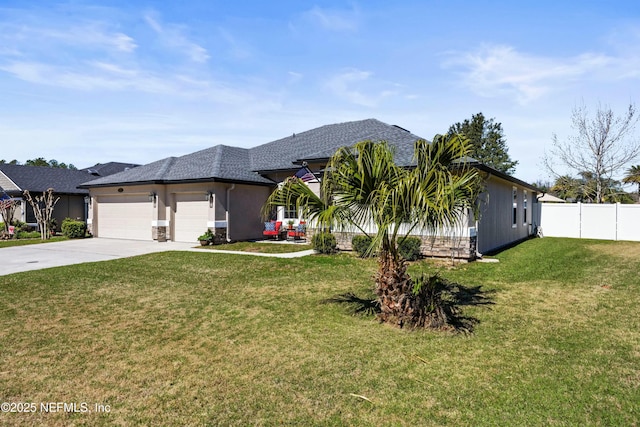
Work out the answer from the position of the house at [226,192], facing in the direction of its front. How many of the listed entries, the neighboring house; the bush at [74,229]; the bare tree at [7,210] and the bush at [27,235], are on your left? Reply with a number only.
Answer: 0

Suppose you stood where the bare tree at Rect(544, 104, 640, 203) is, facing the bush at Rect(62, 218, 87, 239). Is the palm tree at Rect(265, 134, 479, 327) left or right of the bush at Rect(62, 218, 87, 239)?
left

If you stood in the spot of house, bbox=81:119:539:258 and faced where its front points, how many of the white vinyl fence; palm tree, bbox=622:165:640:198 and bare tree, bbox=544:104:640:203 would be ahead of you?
0

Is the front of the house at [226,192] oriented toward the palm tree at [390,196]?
no

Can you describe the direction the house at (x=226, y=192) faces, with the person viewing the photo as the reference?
facing the viewer and to the left of the viewer

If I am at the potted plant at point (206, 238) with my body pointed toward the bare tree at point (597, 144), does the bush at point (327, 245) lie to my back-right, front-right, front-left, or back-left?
front-right

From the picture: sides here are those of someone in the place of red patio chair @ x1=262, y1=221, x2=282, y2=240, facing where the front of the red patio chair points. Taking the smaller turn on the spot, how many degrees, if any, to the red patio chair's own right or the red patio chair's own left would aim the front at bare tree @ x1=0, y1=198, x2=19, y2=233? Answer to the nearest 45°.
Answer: approximately 90° to the red patio chair's own right

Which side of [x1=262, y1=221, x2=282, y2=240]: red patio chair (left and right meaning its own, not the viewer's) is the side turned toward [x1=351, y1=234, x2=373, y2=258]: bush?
left

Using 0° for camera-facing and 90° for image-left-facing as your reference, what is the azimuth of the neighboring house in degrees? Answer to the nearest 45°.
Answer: approximately 45°

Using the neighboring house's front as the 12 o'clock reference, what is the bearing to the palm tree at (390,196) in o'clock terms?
The palm tree is roughly at 10 o'clock from the neighboring house.

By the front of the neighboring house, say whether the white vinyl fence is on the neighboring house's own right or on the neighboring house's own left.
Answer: on the neighboring house's own left

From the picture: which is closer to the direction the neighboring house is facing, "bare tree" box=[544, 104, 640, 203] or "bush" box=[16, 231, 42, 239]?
the bush

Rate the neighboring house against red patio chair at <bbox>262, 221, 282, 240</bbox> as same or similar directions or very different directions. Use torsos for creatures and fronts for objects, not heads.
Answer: same or similar directions
